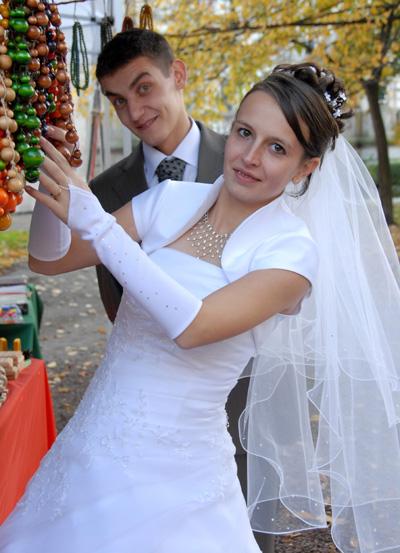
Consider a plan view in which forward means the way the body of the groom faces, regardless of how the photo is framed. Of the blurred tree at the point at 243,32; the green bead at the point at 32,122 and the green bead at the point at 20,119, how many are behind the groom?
1

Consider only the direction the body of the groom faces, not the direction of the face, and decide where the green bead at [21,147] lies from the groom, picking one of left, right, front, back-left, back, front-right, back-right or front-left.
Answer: front

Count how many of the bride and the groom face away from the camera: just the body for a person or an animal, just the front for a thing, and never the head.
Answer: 0

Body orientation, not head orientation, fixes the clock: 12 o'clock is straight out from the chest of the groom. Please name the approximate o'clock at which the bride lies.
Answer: The bride is roughly at 12 o'clock from the groom.

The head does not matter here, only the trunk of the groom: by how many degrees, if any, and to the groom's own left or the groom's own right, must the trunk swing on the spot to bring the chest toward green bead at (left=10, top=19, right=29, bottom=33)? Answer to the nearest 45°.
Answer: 0° — they already face it

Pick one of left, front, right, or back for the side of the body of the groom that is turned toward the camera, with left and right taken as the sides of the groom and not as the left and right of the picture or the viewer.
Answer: front

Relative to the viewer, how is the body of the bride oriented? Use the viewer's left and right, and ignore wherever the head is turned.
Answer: facing the viewer and to the left of the viewer

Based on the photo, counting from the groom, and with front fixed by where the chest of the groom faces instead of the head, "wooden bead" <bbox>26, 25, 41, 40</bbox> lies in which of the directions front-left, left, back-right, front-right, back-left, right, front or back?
front

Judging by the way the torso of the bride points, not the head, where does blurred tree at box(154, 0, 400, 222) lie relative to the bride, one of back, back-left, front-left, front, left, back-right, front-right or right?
back-right
